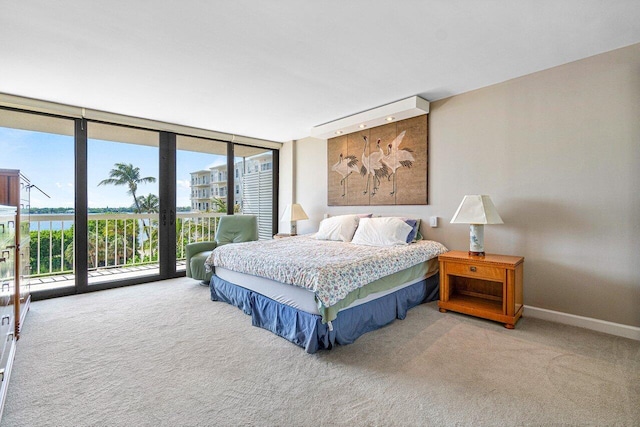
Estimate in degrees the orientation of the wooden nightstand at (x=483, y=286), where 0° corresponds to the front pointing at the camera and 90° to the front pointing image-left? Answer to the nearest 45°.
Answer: approximately 45°

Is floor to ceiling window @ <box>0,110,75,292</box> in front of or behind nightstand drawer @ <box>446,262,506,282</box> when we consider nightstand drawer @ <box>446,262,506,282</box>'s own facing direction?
in front

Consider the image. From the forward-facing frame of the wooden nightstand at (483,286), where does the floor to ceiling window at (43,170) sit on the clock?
The floor to ceiling window is roughly at 1 o'clock from the wooden nightstand.

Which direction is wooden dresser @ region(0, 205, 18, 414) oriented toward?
to the viewer's right

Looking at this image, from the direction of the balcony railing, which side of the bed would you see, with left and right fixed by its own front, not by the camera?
right

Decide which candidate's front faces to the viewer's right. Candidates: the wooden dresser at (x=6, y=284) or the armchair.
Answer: the wooden dresser

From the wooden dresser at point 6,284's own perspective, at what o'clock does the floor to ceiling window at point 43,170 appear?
The floor to ceiling window is roughly at 9 o'clock from the wooden dresser.

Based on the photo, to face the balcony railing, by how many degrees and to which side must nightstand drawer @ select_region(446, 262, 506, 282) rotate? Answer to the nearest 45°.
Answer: approximately 45° to its right

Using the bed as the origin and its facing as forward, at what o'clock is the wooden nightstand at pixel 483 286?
The wooden nightstand is roughly at 7 o'clock from the bed.

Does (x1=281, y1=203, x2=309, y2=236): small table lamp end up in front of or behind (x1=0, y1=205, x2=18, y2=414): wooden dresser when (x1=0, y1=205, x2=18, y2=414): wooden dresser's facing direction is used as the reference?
in front

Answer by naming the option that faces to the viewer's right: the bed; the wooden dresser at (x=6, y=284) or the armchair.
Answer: the wooden dresser
